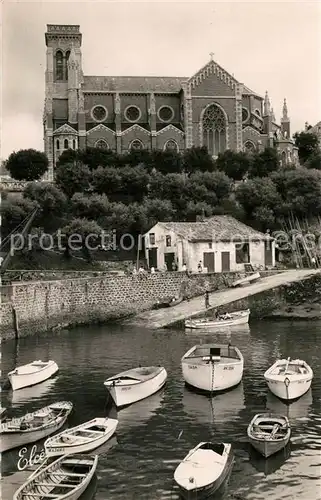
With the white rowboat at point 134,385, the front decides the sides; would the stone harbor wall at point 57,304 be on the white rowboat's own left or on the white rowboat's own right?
on the white rowboat's own right

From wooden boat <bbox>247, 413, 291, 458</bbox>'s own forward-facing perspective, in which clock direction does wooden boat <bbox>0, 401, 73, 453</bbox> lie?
wooden boat <bbox>0, 401, 73, 453</bbox> is roughly at 3 o'clock from wooden boat <bbox>247, 413, 291, 458</bbox>.

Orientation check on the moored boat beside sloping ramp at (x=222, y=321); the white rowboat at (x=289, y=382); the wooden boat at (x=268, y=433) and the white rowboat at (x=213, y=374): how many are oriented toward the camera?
3

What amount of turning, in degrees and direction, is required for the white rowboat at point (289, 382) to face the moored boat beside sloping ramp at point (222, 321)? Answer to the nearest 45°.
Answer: approximately 180°

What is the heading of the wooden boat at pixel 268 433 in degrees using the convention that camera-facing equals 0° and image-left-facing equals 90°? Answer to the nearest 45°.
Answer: approximately 0°

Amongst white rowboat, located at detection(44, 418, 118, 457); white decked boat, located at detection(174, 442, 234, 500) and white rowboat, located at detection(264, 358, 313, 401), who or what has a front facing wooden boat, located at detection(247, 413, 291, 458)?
white rowboat, located at detection(264, 358, 313, 401)
